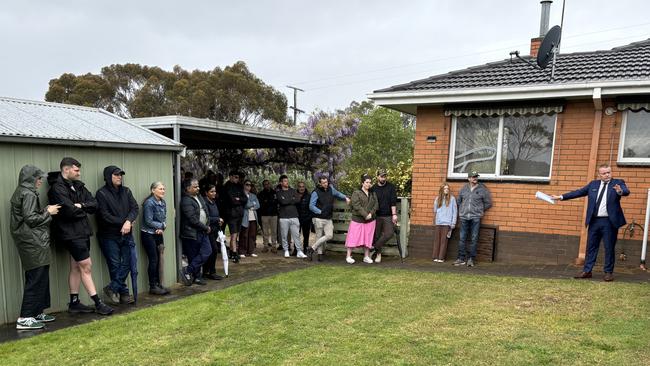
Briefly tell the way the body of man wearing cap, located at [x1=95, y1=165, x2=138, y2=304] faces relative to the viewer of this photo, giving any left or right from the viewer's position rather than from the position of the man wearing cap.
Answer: facing the viewer and to the right of the viewer

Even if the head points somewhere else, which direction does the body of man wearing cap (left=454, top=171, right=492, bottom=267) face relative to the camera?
toward the camera

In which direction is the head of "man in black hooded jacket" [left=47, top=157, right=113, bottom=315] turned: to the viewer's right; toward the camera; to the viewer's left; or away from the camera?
to the viewer's right

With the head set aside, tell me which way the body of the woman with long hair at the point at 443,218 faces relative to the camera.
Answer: toward the camera

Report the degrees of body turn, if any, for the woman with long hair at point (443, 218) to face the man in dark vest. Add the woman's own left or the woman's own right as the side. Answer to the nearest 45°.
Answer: approximately 90° to the woman's own right

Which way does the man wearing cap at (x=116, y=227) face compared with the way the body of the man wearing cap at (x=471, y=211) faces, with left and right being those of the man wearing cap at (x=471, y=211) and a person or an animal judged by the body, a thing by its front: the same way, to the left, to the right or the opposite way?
to the left

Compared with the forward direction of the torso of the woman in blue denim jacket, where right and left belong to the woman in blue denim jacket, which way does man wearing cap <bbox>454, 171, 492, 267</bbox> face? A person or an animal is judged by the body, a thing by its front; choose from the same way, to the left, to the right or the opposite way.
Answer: to the right

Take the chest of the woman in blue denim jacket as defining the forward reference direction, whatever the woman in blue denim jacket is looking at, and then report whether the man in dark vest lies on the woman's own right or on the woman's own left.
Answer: on the woman's own left
